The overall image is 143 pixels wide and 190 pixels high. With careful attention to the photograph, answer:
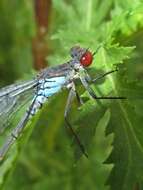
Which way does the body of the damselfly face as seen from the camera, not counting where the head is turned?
to the viewer's right
